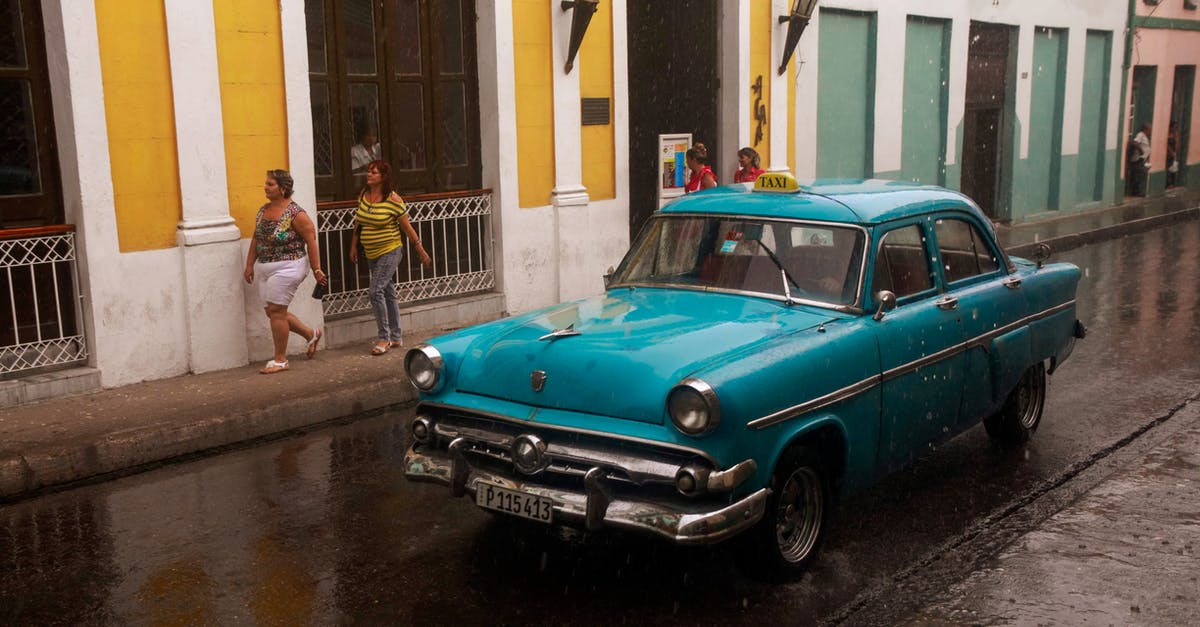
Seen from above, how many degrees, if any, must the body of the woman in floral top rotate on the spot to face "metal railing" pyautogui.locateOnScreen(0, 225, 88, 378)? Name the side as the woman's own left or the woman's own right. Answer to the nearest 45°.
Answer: approximately 45° to the woman's own right

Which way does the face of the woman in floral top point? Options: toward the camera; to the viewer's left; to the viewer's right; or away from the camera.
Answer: to the viewer's left

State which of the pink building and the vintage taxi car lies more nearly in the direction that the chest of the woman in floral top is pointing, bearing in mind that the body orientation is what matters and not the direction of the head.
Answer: the vintage taxi car

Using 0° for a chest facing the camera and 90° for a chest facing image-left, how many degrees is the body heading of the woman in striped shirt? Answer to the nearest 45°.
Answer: approximately 45°

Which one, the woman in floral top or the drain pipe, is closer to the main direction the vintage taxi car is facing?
the woman in floral top

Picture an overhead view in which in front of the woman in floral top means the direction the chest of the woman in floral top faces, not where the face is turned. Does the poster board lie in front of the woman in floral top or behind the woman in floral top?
behind

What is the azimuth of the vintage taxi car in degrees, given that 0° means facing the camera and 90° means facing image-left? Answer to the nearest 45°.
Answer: approximately 45°

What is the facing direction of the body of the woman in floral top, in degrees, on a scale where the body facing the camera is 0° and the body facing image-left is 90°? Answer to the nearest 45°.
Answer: approximately 45°
